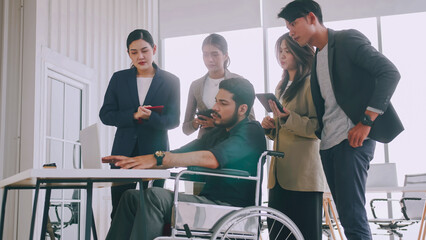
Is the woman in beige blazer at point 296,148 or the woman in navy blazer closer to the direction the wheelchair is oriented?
the woman in navy blazer

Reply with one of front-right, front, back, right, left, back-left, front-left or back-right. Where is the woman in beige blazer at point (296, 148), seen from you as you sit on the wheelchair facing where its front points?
back-right

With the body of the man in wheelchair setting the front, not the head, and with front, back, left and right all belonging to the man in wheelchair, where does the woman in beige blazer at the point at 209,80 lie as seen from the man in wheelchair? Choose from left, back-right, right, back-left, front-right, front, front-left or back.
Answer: right

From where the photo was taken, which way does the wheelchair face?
to the viewer's left

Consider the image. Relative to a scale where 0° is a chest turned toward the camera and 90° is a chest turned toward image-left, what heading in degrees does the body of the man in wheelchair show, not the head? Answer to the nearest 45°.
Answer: approximately 90°

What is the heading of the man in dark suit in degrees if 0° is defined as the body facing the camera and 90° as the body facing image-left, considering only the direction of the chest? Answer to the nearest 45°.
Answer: approximately 45°

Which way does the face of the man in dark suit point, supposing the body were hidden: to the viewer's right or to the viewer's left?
to the viewer's left

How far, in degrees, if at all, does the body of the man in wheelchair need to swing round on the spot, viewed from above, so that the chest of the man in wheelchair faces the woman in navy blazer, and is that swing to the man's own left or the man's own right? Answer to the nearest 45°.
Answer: approximately 45° to the man's own right

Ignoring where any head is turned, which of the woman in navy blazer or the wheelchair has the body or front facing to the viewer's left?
the wheelchair

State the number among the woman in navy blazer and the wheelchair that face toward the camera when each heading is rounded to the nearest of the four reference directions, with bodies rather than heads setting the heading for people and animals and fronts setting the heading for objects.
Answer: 1

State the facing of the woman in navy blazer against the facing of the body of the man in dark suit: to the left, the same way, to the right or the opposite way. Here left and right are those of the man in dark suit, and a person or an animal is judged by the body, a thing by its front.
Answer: to the left

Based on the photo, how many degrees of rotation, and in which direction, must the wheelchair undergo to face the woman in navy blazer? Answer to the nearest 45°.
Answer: approximately 45° to its right
